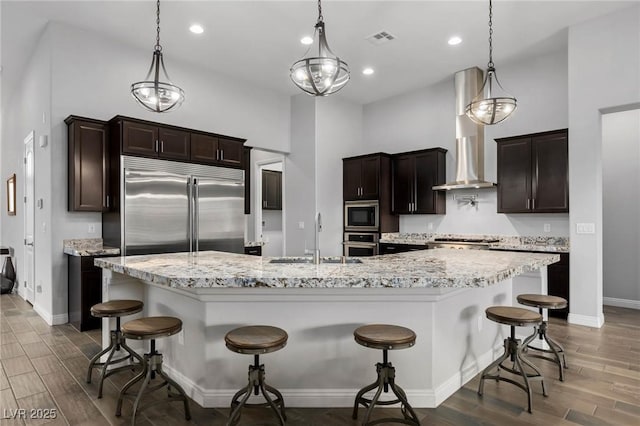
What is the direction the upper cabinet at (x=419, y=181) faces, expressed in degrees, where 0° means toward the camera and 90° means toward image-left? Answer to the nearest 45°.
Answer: approximately 45°

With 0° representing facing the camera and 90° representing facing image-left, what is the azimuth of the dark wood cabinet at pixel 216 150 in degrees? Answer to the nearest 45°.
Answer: approximately 315°

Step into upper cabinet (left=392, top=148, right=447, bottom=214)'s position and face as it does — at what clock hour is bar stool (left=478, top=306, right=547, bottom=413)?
The bar stool is roughly at 10 o'clock from the upper cabinet.

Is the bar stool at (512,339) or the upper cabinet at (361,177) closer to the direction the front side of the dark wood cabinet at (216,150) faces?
the bar stool

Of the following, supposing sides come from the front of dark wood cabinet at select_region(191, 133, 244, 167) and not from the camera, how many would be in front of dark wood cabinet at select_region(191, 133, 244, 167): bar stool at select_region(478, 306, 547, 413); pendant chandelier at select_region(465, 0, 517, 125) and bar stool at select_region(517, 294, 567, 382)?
3

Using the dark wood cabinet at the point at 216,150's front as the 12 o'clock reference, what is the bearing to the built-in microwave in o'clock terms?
The built-in microwave is roughly at 10 o'clock from the dark wood cabinet.
